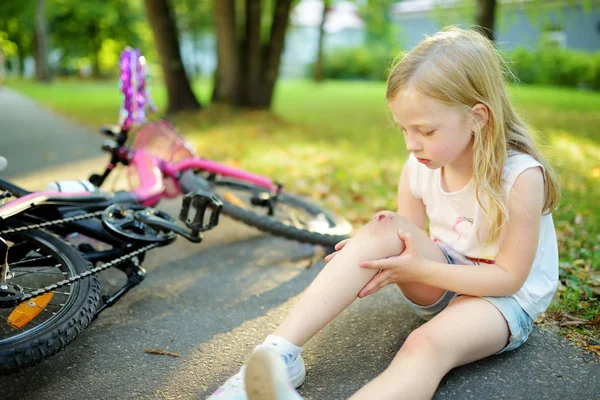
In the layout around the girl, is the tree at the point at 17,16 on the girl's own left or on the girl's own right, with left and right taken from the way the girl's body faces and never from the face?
on the girl's own right

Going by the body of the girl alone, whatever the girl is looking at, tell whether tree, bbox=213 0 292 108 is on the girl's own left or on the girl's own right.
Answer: on the girl's own right

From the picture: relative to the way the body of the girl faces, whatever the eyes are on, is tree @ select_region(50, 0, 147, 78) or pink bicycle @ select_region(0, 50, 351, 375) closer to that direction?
the pink bicycle

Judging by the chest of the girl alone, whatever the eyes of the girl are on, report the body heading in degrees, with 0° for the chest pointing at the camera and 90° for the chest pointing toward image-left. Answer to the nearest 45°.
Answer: approximately 45°

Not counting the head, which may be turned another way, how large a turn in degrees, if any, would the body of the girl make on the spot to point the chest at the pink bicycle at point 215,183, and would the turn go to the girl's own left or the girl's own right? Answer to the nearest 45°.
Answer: approximately 90° to the girl's own right

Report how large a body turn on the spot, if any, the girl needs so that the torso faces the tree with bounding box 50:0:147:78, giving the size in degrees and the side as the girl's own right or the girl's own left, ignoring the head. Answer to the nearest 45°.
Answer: approximately 90° to the girl's own right

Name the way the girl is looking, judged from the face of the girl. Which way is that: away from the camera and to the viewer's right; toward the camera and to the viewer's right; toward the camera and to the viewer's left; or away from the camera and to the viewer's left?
toward the camera and to the viewer's left
